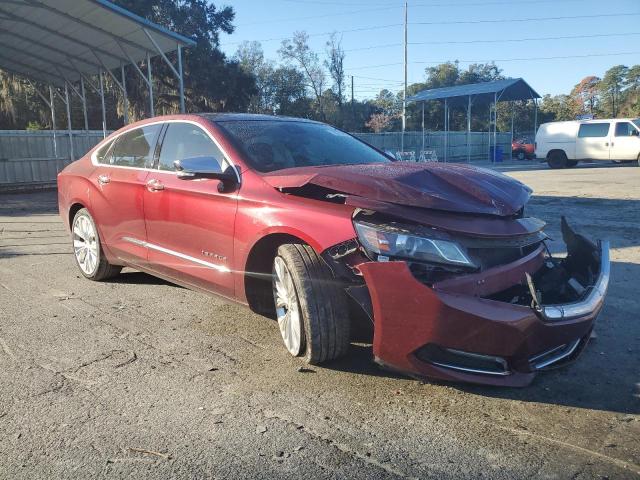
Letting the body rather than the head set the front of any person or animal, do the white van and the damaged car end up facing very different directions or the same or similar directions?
same or similar directions

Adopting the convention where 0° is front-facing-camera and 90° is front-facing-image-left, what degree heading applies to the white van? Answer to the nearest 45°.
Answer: approximately 270°

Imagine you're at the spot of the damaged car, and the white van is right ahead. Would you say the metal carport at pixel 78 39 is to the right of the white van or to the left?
left

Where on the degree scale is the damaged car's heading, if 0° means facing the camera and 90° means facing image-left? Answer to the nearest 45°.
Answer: approximately 315°

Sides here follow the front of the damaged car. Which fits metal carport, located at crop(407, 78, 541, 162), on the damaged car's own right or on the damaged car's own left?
on the damaged car's own left

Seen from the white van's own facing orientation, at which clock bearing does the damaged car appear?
The damaged car is roughly at 3 o'clock from the white van.

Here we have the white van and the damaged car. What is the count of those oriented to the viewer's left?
0

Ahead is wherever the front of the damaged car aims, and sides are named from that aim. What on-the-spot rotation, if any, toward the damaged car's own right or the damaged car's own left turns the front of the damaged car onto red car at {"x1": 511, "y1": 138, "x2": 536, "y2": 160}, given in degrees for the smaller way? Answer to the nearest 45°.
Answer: approximately 135° to the damaged car's own left

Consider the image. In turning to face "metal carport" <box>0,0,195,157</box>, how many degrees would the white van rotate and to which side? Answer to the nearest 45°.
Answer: approximately 135° to its right

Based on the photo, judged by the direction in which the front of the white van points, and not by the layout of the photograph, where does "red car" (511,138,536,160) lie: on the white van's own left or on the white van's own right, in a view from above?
on the white van's own left
